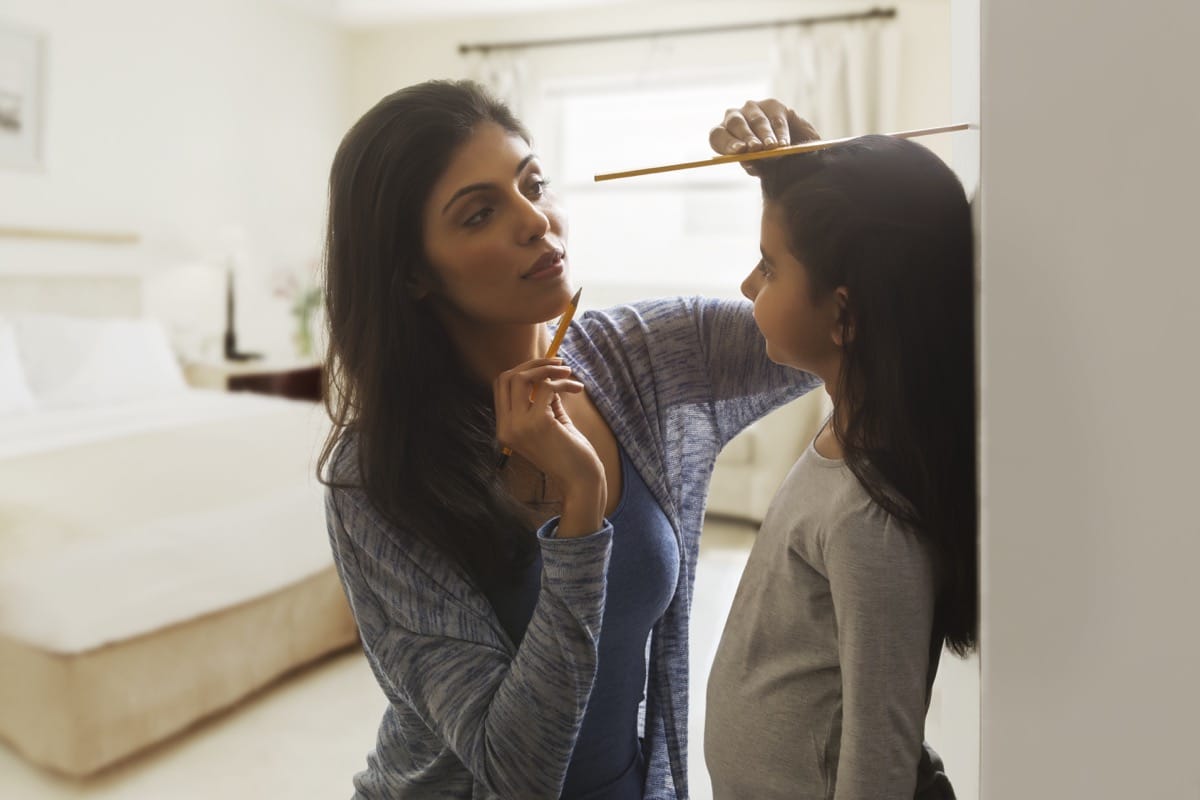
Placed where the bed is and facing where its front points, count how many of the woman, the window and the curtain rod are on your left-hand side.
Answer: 2

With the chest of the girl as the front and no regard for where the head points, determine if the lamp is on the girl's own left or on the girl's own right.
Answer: on the girl's own right

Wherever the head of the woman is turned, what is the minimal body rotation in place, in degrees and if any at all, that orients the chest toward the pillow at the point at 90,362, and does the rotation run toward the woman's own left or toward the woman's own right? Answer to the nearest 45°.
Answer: approximately 180°

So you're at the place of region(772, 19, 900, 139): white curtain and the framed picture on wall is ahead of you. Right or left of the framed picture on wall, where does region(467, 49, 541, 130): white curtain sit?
right

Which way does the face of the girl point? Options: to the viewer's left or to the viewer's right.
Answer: to the viewer's left

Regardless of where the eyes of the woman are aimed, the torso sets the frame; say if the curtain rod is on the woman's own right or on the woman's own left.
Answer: on the woman's own left

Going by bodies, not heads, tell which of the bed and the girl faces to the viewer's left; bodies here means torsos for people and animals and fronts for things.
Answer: the girl

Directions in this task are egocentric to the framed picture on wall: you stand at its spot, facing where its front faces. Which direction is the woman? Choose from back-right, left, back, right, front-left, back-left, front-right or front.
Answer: front-right

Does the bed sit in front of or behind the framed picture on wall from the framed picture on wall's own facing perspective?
in front

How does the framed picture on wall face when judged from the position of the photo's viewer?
facing the viewer and to the right of the viewer

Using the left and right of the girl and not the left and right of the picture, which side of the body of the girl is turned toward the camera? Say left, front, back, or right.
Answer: left

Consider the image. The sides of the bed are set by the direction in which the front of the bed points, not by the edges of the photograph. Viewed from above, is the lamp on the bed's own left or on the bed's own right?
on the bed's own left

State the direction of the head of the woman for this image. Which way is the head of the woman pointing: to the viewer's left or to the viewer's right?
to the viewer's right
